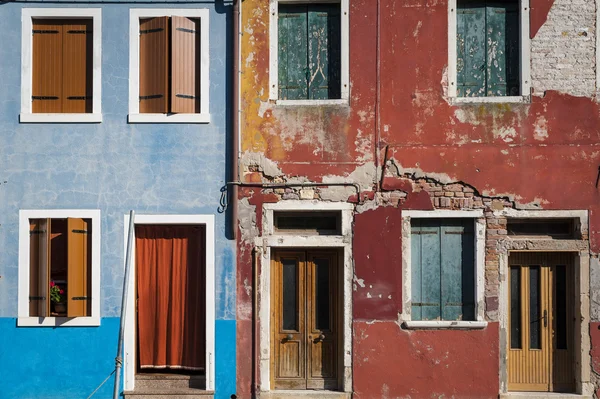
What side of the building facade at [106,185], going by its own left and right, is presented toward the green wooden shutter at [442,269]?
left

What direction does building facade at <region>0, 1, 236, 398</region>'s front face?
toward the camera

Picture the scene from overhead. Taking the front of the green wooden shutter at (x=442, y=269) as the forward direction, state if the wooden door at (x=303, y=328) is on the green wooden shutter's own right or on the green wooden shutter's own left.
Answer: on the green wooden shutter's own right

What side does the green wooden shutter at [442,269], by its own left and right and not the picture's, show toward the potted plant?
right

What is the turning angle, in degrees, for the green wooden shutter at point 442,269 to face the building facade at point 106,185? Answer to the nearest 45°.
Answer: approximately 90° to its right

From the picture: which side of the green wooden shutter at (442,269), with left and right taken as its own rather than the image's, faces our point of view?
front

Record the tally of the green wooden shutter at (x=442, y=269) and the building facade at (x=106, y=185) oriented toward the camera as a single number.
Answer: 2

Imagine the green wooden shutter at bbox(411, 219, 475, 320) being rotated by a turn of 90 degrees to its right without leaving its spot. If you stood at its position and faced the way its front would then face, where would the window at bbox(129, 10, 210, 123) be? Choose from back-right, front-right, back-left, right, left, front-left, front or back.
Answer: front

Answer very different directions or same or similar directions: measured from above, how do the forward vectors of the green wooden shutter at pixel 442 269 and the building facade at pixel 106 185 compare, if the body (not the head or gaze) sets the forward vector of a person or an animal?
same or similar directions

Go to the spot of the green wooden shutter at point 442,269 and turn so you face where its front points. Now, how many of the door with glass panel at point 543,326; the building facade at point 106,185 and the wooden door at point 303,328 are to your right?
2

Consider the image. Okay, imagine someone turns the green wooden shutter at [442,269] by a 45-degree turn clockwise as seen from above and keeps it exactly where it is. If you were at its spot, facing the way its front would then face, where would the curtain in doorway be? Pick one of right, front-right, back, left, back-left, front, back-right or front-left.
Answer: front-right
